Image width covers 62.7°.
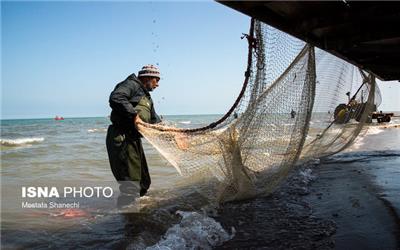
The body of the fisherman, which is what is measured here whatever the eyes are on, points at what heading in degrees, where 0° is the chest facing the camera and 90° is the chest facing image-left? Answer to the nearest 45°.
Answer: approximately 270°

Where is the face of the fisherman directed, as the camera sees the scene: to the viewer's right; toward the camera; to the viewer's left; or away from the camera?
to the viewer's right
